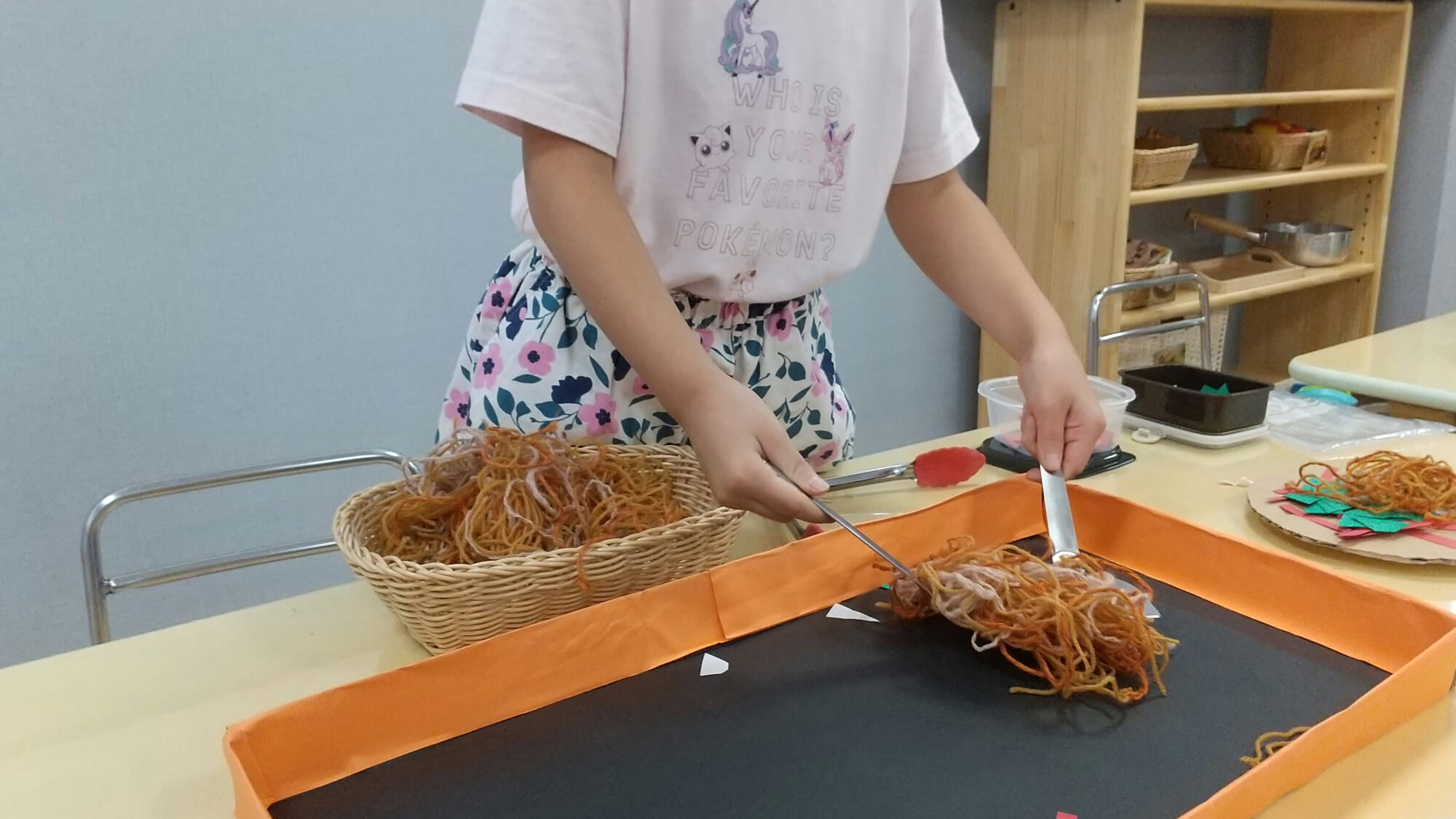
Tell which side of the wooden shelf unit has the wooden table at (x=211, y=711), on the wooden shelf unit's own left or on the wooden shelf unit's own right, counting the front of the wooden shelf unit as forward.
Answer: on the wooden shelf unit's own right

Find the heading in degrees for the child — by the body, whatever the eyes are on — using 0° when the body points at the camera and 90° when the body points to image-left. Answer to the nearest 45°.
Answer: approximately 315°

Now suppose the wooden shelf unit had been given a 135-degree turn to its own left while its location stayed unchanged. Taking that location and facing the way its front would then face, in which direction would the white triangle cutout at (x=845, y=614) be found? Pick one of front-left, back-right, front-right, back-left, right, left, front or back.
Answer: back

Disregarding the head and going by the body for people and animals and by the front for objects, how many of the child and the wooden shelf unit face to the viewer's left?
0

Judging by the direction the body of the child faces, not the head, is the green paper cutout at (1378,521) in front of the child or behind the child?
in front

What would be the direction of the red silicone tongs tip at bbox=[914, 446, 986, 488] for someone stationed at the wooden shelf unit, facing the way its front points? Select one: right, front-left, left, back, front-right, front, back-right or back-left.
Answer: front-right

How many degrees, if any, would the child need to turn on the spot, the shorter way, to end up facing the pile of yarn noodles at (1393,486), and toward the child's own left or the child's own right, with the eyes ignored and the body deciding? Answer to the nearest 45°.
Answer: approximately 45° to the child's own left

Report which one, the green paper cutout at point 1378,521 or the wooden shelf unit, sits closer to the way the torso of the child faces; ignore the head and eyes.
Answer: the green paper cutout

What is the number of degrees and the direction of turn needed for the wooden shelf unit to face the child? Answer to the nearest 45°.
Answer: approximately 45° to its right

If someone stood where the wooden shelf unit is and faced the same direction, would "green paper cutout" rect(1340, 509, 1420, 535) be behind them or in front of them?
in front

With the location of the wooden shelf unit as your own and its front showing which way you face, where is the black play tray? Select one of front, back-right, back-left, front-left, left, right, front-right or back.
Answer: front-right

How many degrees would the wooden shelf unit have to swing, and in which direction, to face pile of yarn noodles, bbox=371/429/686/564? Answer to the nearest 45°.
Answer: approximately 45° to its right

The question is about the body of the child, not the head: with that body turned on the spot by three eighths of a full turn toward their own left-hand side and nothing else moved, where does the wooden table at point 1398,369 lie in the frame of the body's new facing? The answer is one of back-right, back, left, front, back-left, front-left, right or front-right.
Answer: front-right

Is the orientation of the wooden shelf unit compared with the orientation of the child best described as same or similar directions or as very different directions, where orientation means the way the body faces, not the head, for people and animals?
same or similar directions

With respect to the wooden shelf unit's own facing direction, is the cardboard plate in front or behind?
in front
